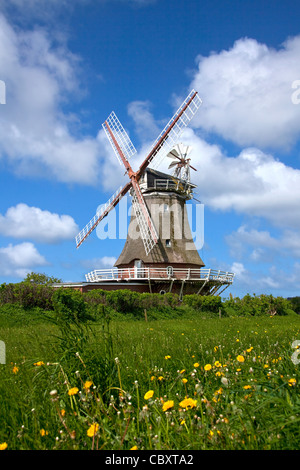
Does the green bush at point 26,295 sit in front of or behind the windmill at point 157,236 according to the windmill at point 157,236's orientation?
in front

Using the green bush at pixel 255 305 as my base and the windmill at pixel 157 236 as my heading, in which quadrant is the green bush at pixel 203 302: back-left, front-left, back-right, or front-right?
front-left

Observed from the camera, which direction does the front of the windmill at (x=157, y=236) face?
facing the viewer and to the left of the viewer

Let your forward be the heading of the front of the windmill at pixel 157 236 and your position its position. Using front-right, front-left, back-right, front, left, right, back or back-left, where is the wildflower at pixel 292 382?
front-left

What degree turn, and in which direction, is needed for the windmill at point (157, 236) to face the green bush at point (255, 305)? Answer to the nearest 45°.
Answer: approximately 135° to its left

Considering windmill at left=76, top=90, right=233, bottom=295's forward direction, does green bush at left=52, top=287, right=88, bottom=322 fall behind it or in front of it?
in front

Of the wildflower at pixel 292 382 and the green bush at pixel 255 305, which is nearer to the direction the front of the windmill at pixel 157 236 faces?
the wildflower

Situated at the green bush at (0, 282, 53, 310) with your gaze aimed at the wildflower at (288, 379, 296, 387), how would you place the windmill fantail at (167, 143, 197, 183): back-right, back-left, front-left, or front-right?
back-left

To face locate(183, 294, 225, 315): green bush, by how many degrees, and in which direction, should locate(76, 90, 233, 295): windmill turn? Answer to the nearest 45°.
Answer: approximately 90° to its left
